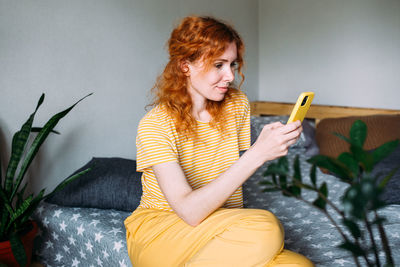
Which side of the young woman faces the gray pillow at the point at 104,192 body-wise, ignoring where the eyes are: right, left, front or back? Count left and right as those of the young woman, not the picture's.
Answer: back

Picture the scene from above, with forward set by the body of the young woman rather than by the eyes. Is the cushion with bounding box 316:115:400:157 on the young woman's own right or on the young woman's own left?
on the young woman's own left

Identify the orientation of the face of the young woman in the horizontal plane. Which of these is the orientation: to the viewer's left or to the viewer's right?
to the viewer's right
